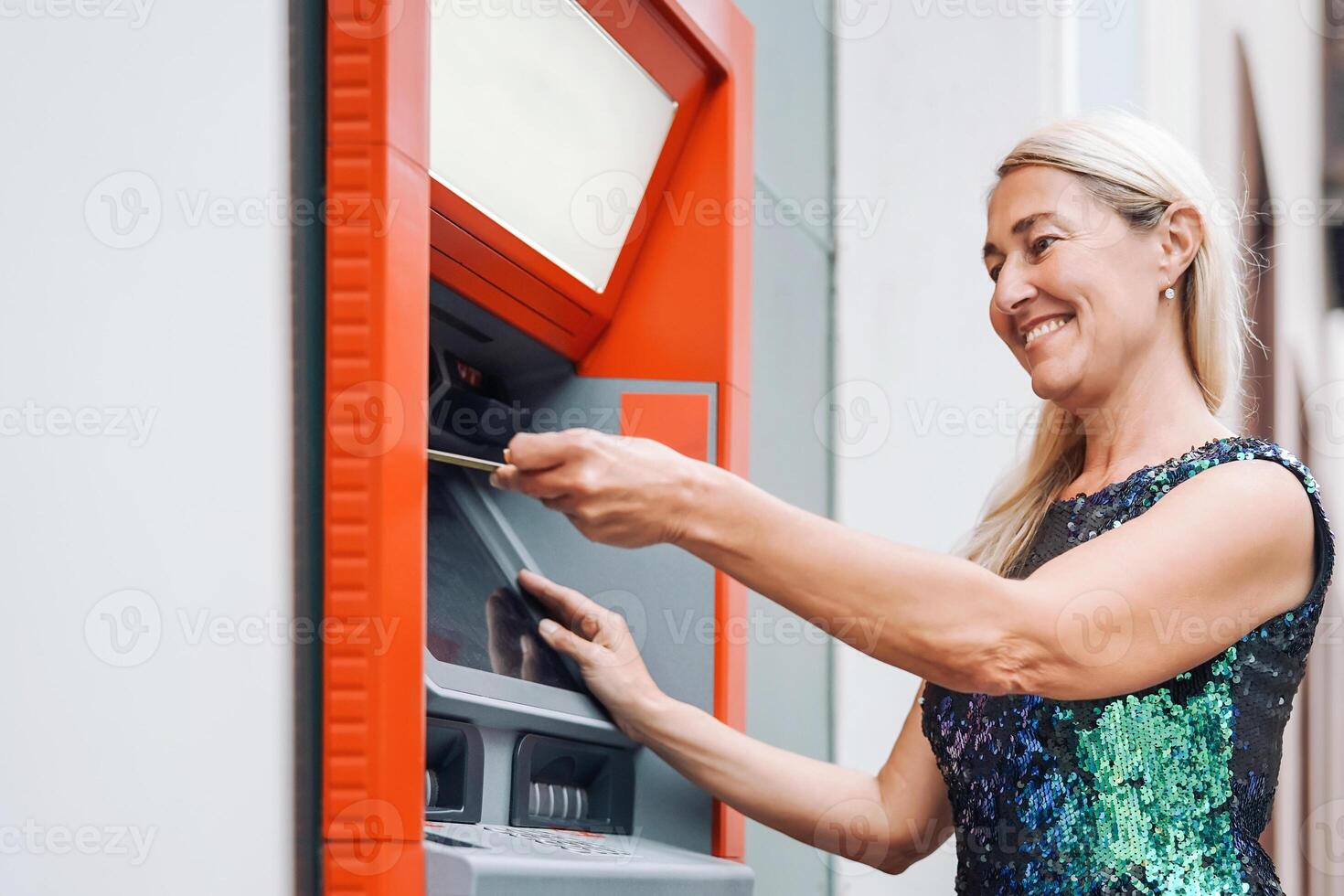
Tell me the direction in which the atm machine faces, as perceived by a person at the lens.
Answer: facing the viewer and to the right of the viewer
